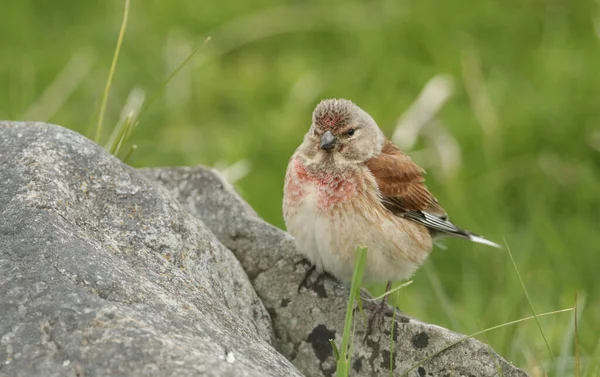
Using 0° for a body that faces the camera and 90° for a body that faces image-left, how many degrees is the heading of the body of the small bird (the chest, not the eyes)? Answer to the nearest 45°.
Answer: approximately 45°

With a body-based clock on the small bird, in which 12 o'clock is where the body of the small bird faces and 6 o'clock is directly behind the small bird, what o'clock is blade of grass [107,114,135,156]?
The blade of grass is roughly at 1 o'clock from the small bird.
